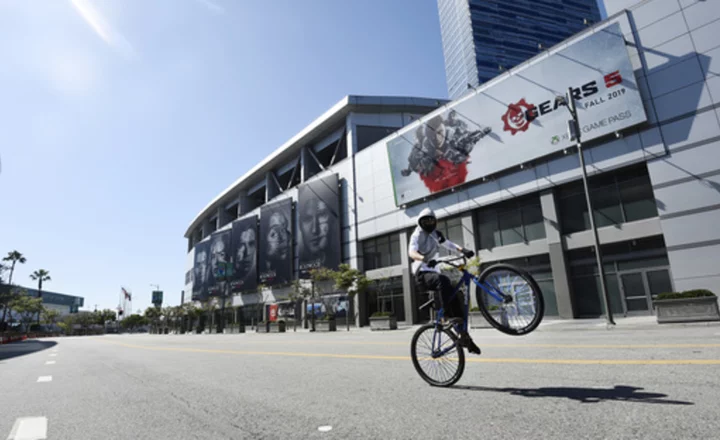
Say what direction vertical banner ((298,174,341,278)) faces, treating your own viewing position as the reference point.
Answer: facing the viewer and to the left of the viewer

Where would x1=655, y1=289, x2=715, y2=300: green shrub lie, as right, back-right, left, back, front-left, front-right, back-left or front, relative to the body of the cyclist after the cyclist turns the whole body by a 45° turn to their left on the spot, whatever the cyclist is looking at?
front-left

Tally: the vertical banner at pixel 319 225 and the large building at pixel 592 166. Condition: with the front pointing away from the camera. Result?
0

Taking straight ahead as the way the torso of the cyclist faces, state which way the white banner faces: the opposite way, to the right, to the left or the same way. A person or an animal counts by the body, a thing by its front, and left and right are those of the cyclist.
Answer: to the right

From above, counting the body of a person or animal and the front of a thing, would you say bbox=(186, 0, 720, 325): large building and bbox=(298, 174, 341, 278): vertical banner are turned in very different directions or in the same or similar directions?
same or similar directions

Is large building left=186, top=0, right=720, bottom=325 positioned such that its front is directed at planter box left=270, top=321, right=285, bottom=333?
no

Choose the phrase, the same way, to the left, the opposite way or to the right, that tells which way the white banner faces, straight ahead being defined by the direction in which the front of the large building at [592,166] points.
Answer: the same way

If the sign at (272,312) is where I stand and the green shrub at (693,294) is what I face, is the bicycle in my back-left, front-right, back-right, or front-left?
front-right

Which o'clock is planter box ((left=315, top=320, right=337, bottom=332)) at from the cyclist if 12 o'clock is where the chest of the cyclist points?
The planter box is roughly at 7 o'clock from the cyclist.

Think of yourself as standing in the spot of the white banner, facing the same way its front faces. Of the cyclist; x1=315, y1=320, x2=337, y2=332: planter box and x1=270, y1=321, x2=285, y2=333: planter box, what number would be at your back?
0

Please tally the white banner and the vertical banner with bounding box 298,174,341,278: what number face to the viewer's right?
0

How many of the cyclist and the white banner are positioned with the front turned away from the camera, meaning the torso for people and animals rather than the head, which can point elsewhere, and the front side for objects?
0

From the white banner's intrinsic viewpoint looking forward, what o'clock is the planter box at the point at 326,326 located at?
The planter box is roughly at 2 o'clock from the white banner.
